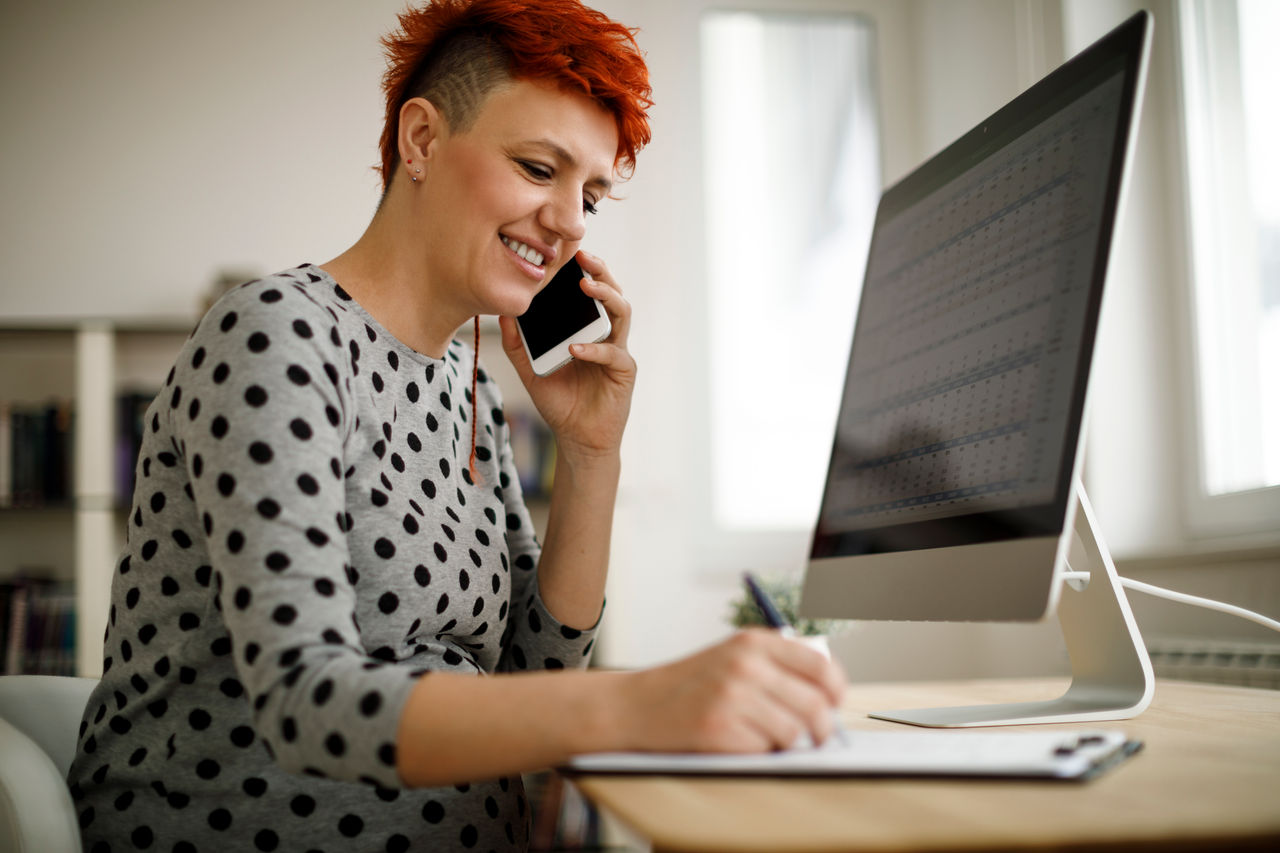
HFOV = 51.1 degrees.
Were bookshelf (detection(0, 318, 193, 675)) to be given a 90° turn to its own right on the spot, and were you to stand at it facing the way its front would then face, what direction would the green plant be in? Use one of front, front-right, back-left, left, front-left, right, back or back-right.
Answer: back-left

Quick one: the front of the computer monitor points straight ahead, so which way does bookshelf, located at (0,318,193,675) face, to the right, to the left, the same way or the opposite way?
to the left

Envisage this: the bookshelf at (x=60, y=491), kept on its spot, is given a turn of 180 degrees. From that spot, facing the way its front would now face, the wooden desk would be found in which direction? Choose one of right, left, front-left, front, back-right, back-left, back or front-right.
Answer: back

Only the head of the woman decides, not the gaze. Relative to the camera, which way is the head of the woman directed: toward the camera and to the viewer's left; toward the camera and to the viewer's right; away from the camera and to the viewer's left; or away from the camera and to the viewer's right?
toward the camera and to the viewer's right

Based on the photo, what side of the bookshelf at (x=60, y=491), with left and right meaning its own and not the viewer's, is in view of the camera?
front

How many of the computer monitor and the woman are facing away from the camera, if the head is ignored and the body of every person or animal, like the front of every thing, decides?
0

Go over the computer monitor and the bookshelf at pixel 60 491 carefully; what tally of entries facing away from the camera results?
0

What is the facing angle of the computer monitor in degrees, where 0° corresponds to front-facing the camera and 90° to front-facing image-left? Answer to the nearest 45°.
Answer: approximately 45°

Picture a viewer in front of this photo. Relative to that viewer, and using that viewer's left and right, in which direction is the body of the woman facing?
facing the viewer and to the right of the viewer

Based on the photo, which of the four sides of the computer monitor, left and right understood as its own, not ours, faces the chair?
front

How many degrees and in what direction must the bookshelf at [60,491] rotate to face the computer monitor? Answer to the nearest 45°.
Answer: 0° — it already faces it

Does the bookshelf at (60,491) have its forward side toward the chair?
yes
